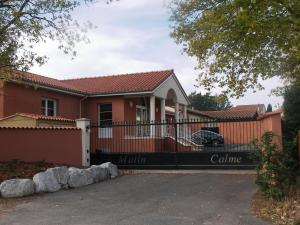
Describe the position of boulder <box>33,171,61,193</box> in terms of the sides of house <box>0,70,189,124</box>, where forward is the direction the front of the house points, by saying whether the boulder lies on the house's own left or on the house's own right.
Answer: on the house's own right

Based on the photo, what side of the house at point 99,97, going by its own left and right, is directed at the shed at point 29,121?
right

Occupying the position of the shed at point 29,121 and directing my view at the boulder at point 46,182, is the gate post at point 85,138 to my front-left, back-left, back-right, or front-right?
front-left

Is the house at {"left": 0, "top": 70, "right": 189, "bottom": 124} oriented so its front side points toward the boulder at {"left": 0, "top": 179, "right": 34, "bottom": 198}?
no

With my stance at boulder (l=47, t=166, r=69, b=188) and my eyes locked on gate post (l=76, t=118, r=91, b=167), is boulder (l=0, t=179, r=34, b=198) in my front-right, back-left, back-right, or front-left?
back-left

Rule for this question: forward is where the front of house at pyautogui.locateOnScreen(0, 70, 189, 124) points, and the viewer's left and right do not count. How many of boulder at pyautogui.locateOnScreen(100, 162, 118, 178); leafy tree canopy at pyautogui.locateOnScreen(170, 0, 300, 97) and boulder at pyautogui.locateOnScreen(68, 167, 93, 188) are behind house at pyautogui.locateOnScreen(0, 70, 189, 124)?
0

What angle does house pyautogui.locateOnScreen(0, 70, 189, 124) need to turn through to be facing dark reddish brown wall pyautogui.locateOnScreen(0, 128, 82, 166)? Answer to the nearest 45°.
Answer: approximately 45° to its right

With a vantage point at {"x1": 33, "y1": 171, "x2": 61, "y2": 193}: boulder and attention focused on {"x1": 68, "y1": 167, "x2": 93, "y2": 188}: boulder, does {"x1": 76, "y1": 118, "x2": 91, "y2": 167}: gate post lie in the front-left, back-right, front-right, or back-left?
front-left

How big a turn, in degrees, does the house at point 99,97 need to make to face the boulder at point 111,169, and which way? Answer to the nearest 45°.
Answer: approximately 45° to its right

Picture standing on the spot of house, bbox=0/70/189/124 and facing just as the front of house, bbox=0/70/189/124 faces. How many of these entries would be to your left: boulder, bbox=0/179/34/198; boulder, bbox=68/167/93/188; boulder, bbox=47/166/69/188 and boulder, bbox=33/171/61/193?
0

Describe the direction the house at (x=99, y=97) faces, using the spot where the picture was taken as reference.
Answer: facing the viewer and to the right of the viewer
